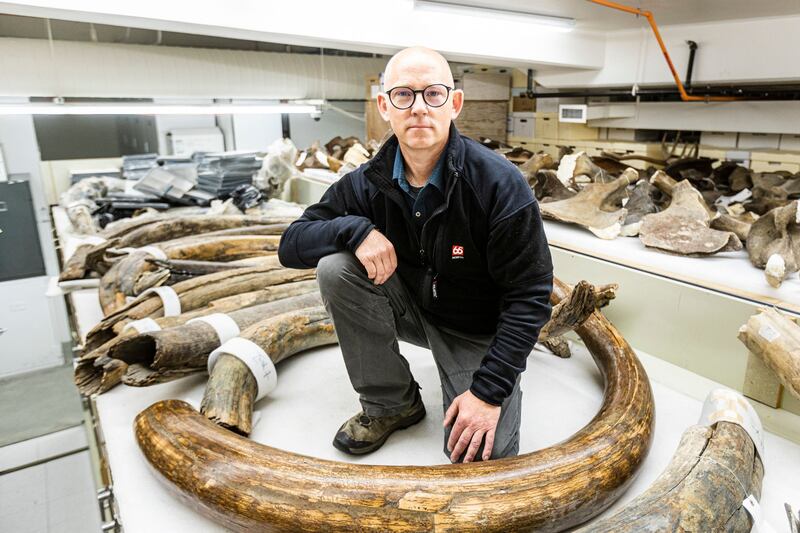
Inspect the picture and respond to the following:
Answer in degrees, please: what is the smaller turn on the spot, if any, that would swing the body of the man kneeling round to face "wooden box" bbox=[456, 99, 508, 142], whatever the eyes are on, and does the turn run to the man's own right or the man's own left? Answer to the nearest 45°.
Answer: approximately 180°

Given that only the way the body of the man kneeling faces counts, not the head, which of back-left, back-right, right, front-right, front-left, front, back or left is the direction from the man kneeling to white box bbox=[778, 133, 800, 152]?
back-left

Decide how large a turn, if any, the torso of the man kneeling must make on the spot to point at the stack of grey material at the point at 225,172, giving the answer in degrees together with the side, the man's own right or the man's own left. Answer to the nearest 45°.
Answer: approximately 135° to the man's own right

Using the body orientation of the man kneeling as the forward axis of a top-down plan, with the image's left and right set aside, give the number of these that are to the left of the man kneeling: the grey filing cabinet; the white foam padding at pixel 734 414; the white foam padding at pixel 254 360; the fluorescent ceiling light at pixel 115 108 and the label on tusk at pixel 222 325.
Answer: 1

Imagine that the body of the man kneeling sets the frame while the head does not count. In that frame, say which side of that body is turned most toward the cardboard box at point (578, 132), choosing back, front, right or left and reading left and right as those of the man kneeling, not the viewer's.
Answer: back

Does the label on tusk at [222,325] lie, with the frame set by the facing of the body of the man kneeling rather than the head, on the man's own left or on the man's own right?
on the man's own right

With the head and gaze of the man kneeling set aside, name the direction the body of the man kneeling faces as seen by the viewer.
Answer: toward the camera

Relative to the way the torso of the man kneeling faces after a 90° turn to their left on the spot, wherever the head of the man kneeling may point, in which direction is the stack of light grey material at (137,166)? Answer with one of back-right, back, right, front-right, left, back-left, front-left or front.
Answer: back-left

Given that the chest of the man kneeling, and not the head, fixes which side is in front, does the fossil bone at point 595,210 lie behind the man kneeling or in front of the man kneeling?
behind

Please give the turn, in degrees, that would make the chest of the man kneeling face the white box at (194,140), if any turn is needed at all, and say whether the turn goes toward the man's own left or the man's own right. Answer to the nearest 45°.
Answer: approximately 135° to the man's own right

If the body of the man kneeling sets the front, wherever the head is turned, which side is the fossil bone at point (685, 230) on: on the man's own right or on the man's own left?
on the man's own left

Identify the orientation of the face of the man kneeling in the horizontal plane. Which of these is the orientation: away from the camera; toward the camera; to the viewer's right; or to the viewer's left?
toward the camera

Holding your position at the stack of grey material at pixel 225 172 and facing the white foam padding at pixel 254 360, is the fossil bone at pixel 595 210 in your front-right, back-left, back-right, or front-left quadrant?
front-left

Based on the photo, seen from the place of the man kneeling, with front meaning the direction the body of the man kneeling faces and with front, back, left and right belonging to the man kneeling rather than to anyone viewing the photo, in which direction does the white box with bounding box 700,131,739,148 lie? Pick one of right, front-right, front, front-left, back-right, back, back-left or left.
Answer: back-left
